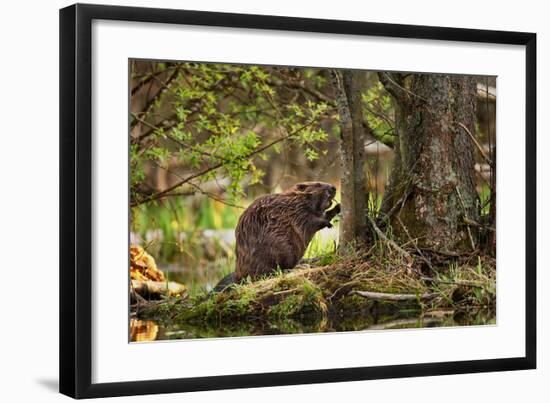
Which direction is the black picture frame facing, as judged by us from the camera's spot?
facing the viewer and to the right of the viewer
